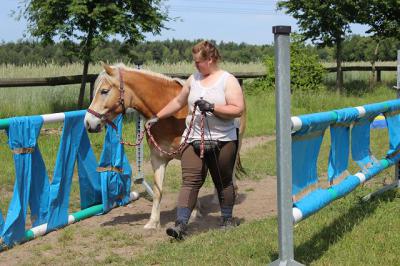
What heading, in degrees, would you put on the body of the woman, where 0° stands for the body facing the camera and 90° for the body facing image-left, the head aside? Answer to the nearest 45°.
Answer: approximately 45°

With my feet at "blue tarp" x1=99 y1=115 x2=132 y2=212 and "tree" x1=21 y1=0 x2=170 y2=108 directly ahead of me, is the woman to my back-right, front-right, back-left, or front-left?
back-right

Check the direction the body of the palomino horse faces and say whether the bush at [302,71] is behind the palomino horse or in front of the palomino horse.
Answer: behind

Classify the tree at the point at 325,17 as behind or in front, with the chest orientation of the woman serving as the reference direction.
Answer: behind

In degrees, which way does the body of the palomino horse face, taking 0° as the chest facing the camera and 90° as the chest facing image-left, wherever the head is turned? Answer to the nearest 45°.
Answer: approximately 45°

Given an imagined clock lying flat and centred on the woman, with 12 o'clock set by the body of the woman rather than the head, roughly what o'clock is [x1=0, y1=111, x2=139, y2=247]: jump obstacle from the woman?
The jump obstacle is roughly at 2 o'clock from the woman.

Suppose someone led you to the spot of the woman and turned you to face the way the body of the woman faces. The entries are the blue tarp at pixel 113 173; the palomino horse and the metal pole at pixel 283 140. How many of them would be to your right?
2

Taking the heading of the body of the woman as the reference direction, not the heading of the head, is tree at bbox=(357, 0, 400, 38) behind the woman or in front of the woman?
behind

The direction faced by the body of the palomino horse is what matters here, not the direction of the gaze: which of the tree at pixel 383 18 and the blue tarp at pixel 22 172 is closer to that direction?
the blue tarp

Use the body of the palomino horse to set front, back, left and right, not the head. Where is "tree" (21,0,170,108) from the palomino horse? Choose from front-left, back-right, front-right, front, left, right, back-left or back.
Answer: back-right

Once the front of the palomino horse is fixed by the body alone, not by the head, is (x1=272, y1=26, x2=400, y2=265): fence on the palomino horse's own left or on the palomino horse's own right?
on the palomino horse's own left

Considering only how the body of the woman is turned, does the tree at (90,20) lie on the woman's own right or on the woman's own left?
on the woman's own right
